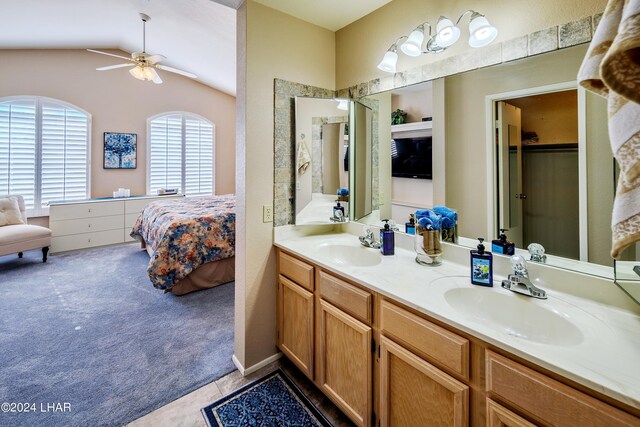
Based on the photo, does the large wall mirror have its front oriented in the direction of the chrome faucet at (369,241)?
no

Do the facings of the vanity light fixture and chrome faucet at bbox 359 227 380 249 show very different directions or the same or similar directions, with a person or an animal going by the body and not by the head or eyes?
same or similar directions

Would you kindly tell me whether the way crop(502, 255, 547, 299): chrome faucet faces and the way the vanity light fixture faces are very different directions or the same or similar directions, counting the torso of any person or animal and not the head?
same or similar directions

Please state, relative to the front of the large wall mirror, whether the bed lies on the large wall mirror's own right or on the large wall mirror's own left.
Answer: on the large wall mirror's own right

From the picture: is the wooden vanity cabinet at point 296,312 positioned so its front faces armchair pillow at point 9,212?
no

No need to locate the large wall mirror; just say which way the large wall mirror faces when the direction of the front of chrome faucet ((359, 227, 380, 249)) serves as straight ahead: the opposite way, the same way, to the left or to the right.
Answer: the same way

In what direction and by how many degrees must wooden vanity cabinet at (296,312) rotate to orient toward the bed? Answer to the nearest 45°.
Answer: approximately 90° to its right

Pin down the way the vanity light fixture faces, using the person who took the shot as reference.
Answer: facing the viewer and to the left of the viewer

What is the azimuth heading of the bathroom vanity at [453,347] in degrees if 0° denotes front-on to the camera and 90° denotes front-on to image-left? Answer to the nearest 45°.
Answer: approximately 45°

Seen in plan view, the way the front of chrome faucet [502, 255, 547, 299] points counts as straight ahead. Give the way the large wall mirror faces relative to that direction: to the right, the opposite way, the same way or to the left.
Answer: the same way

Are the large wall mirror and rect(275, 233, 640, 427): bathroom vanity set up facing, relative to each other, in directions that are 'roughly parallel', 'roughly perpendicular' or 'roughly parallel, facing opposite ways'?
roughly parallel

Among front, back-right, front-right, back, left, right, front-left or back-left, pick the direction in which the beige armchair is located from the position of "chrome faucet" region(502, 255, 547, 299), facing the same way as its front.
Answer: front-right

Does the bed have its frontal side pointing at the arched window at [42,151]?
no

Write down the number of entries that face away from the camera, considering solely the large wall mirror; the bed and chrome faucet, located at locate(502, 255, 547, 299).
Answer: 0
